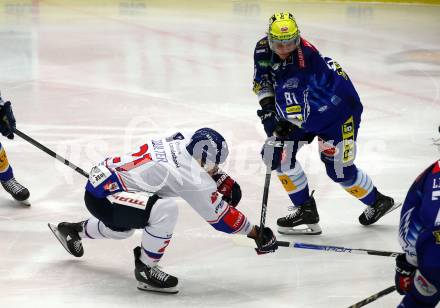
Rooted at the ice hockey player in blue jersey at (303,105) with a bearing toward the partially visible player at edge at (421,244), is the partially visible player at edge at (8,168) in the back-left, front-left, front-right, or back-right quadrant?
back-right

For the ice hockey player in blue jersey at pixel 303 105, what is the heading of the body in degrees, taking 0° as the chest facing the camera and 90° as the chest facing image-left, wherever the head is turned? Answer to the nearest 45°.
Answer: approximately 45°

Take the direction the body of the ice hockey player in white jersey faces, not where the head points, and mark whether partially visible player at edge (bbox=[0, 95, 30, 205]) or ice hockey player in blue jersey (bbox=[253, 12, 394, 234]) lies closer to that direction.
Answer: the ice hockey player in blue jersey

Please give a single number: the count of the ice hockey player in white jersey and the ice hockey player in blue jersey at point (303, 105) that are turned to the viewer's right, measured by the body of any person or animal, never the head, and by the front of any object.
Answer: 1

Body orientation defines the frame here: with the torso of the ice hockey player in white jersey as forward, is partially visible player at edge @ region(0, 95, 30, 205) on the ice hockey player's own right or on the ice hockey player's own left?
on the ice hockey player's own left

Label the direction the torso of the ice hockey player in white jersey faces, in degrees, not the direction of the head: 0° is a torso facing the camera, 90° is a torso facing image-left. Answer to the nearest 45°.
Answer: approximately 270°

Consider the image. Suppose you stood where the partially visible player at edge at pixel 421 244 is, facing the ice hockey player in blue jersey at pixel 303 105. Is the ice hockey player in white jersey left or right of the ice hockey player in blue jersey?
left

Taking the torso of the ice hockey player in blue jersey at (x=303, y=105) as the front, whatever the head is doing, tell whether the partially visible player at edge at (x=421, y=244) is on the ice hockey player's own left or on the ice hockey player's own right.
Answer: on the ice hockey player's own left
